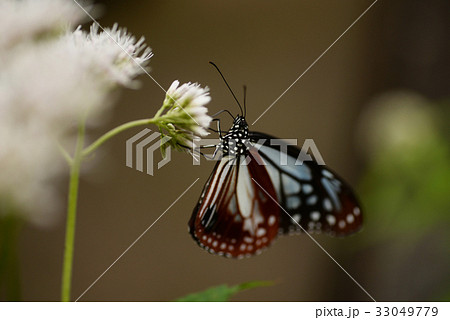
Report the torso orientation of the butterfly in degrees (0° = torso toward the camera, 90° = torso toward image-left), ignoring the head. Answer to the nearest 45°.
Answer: approximately 90°
